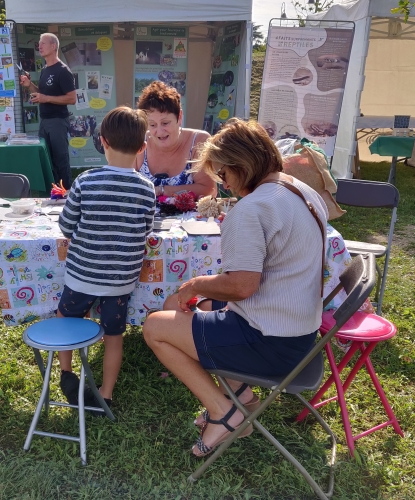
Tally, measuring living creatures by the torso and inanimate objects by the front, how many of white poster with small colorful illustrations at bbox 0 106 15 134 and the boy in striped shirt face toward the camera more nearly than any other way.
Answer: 1

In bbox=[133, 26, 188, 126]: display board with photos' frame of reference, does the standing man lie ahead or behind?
ahead

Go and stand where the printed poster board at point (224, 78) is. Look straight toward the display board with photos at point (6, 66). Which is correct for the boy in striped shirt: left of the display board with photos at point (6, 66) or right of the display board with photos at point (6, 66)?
left

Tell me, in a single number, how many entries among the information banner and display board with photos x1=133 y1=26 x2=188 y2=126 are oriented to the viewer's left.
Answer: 0

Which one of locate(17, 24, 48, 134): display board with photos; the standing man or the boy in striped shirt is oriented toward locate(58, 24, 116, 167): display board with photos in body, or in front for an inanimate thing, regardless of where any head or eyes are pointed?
the boy in striped shirt

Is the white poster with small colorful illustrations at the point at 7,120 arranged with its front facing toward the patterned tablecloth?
yes

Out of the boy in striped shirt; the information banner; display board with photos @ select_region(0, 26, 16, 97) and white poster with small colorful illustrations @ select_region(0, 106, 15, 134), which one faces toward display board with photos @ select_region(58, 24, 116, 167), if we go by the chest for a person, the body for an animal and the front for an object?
the boy in striped shirt

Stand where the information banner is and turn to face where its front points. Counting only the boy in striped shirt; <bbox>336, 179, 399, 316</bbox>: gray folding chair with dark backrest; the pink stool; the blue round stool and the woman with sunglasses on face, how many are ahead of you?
5

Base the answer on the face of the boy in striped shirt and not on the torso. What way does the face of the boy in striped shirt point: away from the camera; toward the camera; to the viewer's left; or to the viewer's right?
away from the camera

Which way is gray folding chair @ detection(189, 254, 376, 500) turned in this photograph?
to the viewer's left

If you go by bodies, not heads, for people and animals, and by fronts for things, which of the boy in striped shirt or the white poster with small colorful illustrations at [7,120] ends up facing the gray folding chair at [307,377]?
the white poster with small colorful illustrations

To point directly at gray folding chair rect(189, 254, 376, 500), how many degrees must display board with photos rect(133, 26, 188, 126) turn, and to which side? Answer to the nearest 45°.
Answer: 0° — it already faces it

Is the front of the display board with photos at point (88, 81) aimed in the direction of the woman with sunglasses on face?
yes
